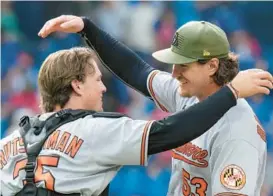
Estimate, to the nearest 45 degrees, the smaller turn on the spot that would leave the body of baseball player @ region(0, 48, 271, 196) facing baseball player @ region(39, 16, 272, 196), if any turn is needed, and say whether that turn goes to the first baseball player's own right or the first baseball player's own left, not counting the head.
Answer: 0° — they already face them

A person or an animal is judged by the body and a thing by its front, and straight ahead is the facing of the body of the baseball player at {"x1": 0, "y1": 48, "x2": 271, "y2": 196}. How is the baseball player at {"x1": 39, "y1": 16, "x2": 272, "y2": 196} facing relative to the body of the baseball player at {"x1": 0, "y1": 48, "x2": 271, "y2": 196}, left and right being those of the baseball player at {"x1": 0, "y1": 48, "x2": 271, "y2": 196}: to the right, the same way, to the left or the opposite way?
the opposite way

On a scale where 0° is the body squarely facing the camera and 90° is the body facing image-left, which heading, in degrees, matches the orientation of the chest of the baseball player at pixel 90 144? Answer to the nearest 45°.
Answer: approximately 225°

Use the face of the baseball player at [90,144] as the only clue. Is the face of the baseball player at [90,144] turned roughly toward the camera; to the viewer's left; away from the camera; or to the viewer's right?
to the viewer's right

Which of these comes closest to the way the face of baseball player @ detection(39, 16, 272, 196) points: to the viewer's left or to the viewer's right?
to the viewer's left

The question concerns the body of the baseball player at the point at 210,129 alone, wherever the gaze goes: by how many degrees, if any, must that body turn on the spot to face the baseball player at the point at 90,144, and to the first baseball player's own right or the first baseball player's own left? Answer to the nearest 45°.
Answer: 0° — they already face them

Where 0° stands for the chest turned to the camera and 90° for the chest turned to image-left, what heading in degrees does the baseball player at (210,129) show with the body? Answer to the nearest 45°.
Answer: approximately 45°
